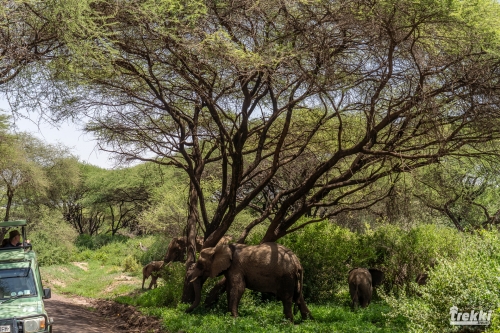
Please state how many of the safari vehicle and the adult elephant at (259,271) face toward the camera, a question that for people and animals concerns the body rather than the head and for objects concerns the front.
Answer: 1

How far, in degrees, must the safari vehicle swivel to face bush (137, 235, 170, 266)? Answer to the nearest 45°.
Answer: approximately 180°

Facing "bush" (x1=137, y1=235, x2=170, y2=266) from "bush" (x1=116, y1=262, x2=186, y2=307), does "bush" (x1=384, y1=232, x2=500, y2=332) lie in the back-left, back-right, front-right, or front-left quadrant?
back-right

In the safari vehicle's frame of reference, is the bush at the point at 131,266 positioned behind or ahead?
behind

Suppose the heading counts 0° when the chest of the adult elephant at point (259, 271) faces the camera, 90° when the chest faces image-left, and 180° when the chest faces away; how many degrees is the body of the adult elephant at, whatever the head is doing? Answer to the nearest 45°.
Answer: approximately 90°

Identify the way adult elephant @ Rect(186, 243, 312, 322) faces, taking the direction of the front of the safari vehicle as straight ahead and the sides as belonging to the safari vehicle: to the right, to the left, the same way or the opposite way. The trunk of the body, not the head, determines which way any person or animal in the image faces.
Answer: to the right

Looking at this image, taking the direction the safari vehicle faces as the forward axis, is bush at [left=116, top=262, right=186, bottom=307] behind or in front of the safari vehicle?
behind

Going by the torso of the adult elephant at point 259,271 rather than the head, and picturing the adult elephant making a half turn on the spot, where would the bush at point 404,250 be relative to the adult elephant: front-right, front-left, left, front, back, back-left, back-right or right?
front-left

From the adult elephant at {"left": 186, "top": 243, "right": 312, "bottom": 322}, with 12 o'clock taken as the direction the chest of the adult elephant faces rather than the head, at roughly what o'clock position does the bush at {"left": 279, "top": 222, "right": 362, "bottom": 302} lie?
The bush is roughly at 4 o'clock from the adult elephant.

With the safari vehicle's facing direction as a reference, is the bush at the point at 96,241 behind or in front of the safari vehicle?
behind

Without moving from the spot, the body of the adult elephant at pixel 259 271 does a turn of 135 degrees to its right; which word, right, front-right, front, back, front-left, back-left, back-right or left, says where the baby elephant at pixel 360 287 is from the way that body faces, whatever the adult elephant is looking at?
front

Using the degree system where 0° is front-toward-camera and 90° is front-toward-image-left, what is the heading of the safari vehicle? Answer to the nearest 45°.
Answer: approximately 0°
